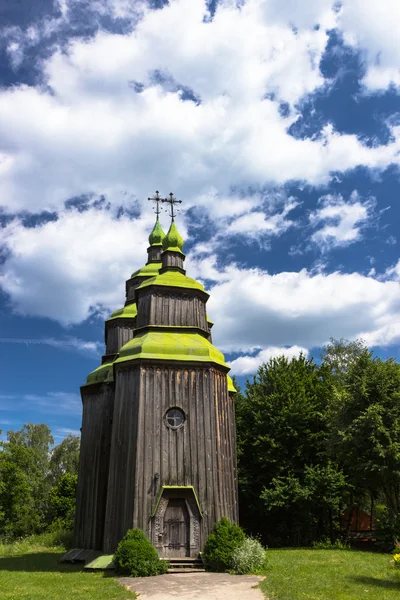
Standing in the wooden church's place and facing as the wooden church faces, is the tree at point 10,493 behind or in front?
behind

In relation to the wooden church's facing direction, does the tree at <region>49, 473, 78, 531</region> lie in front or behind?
behind

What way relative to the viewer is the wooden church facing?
toward the camera

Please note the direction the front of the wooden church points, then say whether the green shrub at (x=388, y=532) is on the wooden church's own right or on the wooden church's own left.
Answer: on the wooden church's own left

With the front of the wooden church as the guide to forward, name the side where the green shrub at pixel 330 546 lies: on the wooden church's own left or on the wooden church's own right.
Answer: on the wooden church's own left

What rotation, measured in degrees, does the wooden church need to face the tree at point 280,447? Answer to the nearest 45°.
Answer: approximately 135° to its left
